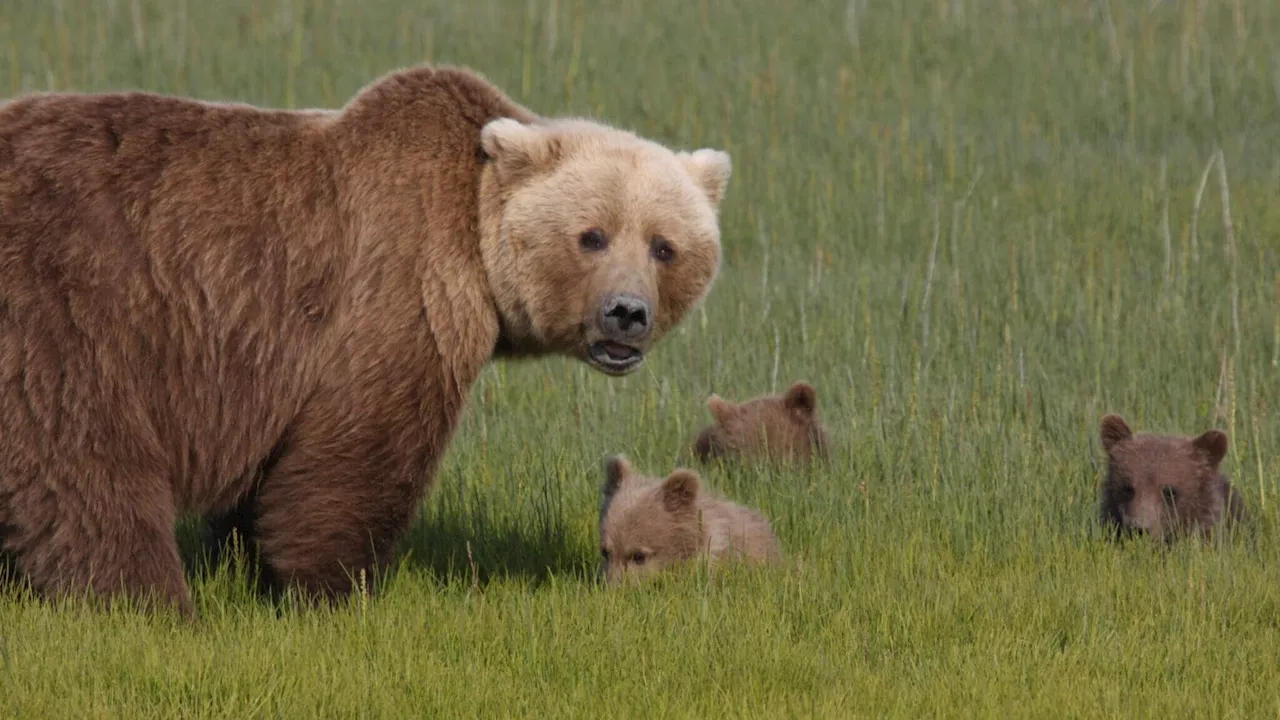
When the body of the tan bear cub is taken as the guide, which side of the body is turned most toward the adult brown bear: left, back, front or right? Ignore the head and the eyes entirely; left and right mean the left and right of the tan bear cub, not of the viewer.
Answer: front

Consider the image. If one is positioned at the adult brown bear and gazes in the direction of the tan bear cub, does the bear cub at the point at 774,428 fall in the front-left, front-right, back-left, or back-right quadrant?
front-left

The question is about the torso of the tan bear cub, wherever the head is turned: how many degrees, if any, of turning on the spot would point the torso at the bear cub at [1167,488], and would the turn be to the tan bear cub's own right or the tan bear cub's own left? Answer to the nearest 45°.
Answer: approximately 135° to the tan bear cub's own left

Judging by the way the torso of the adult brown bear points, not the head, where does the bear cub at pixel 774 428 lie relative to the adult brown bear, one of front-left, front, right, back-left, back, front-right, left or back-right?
front-left

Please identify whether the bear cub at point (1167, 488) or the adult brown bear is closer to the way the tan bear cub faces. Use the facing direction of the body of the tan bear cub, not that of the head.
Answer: the adult brown bear

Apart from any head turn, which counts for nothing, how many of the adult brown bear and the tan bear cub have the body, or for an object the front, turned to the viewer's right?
1

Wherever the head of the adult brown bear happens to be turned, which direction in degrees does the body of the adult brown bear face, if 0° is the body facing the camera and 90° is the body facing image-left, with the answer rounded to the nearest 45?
approximately 270°

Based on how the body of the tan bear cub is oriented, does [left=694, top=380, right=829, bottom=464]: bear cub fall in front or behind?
behind
